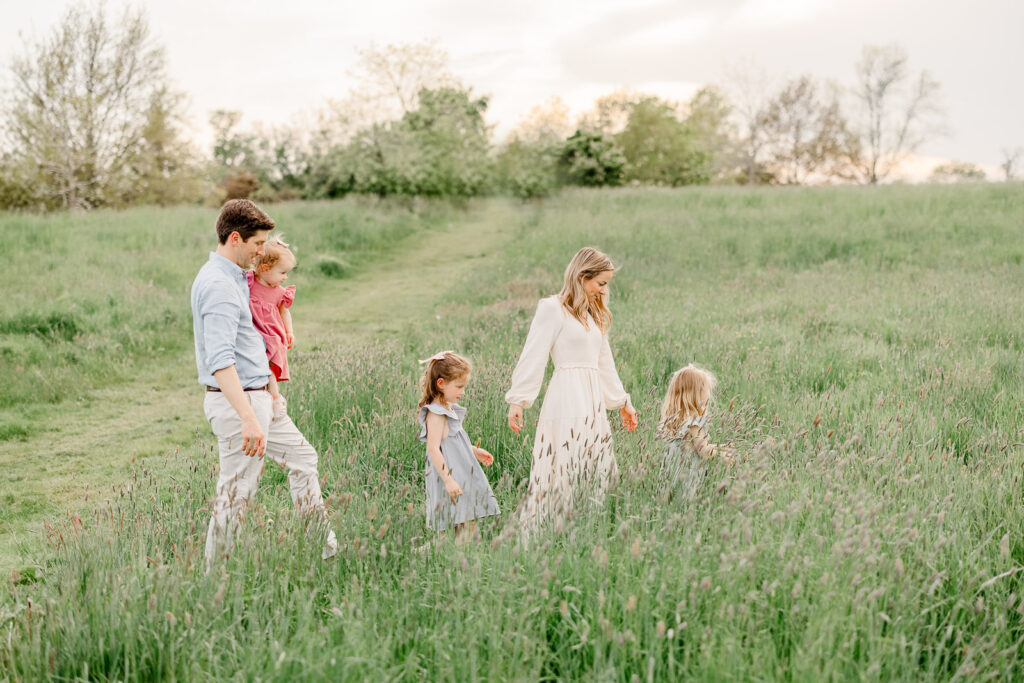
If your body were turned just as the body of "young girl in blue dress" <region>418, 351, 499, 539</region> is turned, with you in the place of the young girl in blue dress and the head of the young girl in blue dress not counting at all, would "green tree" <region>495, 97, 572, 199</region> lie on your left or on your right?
on your left

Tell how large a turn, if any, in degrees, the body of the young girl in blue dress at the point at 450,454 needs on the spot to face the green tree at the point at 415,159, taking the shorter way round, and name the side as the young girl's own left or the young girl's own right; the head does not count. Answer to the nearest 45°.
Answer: approximately 90° to the young girl's own left

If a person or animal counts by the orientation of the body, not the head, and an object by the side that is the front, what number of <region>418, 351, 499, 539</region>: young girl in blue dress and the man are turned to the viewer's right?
2

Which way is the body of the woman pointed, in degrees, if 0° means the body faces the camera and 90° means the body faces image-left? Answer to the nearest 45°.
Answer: approximately 315°

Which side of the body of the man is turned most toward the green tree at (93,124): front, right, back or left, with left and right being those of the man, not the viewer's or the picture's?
left

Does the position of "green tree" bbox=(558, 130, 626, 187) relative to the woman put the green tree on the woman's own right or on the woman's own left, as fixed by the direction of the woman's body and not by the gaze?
on the woman's own left

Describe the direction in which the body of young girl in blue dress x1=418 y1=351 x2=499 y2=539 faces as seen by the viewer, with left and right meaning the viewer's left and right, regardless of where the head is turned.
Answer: facing to the right of the viewer

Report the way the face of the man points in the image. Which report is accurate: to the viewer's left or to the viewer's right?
to the viewer's right

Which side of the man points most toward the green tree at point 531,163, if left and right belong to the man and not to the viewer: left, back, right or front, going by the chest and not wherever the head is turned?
left

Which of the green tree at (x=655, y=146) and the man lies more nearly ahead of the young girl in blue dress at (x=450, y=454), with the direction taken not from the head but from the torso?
the green tree

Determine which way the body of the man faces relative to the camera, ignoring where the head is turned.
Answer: to the viewer's right

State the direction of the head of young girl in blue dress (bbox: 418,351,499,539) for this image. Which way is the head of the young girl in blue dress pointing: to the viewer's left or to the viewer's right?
to the viewer's right

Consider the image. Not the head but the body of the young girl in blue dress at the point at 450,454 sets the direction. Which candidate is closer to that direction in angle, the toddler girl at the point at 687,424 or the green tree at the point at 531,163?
the toddler girl

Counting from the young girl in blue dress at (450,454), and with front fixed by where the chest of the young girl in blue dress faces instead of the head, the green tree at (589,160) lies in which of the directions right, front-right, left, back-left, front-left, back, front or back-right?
left
